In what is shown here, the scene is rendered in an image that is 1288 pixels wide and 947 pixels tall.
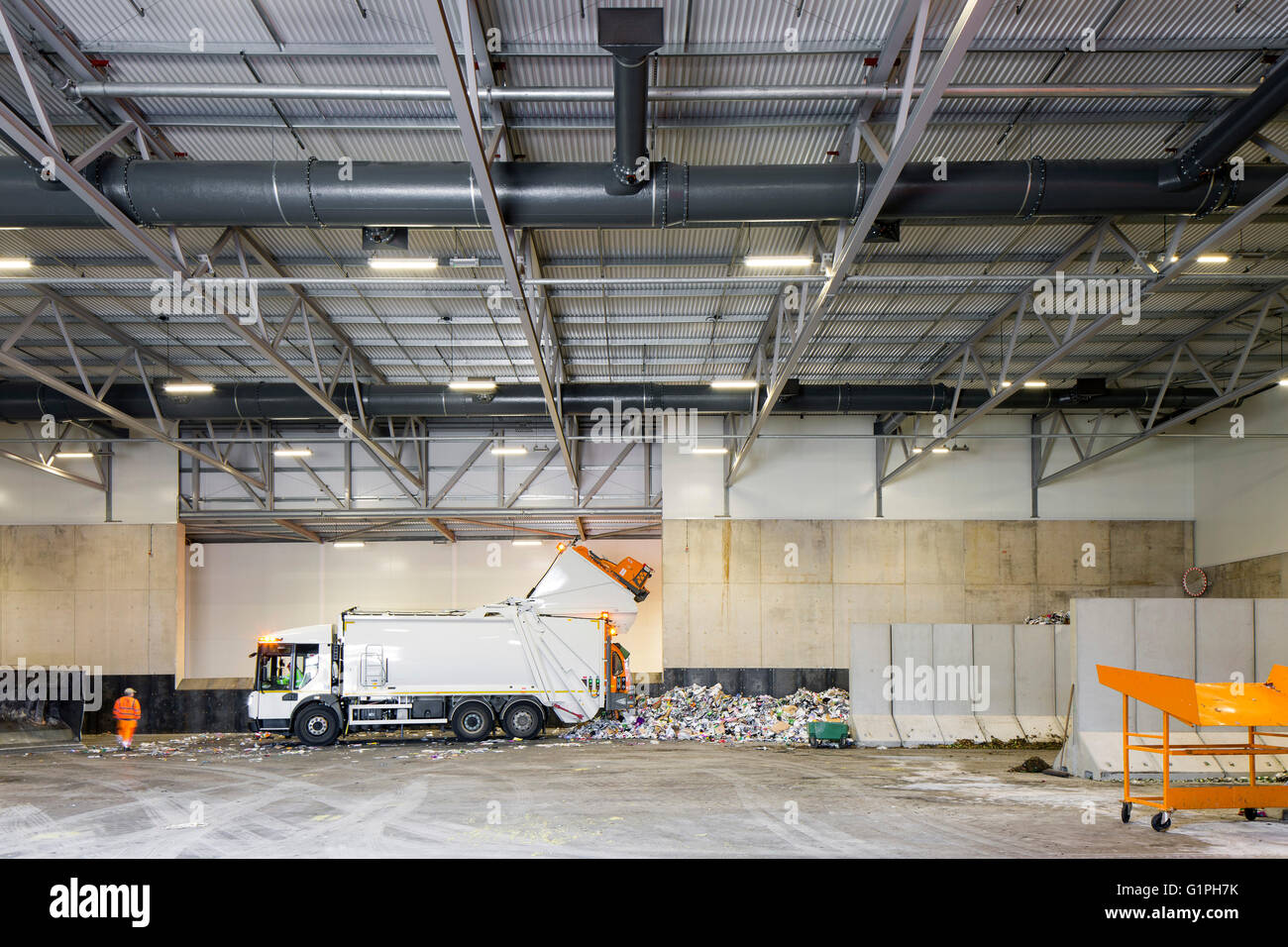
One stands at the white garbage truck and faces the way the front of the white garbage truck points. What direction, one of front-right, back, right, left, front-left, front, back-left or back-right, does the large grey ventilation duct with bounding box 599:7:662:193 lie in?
left

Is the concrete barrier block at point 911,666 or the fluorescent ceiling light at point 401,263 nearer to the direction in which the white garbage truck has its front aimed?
the fluorescent ceiling light

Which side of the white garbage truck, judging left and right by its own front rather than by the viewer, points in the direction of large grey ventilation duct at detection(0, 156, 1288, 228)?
left

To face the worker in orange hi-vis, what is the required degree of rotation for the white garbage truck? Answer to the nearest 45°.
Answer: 0° — it already faces them

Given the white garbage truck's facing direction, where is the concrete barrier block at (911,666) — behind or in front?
behind

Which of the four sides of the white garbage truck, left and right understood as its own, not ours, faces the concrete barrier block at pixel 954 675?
back

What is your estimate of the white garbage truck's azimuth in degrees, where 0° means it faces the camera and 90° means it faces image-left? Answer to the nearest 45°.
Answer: approximately 90°
